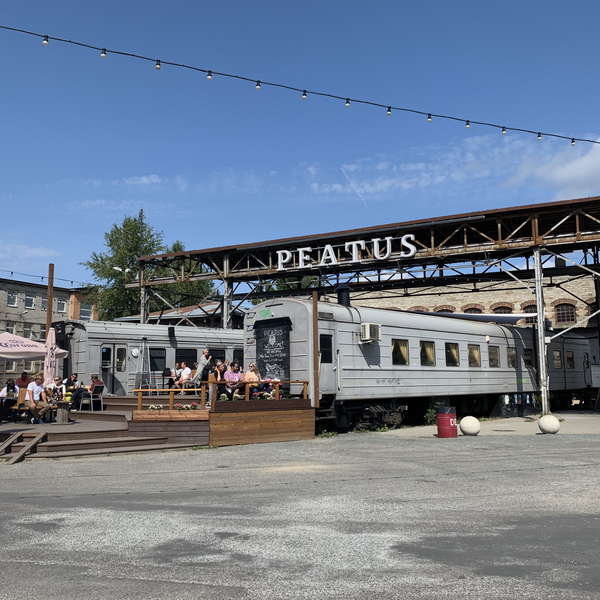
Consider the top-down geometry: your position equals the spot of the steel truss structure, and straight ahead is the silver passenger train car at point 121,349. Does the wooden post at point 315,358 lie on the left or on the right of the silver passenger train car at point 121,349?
left

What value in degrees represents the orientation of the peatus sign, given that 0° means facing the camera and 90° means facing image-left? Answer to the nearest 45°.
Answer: approximately 45°

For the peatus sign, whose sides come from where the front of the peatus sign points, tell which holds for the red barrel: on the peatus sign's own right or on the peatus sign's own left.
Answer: on the peatus sign's own left
